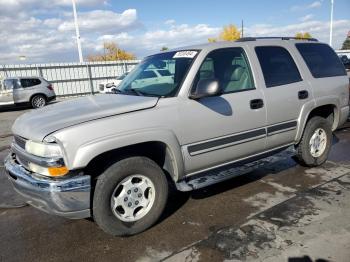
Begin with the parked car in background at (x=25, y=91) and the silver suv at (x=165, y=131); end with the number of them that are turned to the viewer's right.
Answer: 0

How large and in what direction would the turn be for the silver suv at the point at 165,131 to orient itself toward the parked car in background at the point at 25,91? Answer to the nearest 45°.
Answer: approximately 90° to its right

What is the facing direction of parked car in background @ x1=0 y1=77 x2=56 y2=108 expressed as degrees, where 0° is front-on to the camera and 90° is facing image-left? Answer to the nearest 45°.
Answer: approximately 90°

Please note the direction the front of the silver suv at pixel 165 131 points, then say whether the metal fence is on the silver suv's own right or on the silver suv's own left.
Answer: on the silver suv's own right

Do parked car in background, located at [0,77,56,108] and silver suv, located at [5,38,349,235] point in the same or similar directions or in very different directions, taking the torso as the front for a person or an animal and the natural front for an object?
same or similar directions

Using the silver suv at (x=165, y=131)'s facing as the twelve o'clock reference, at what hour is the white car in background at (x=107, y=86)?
The white car in background is roughly at 4 o'clock from the silver suv.

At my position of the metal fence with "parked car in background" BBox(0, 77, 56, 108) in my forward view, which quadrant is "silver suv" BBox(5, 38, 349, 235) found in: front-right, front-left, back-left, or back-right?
front-left

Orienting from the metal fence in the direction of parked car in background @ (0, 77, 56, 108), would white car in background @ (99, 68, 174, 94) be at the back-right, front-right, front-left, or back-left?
front-left
